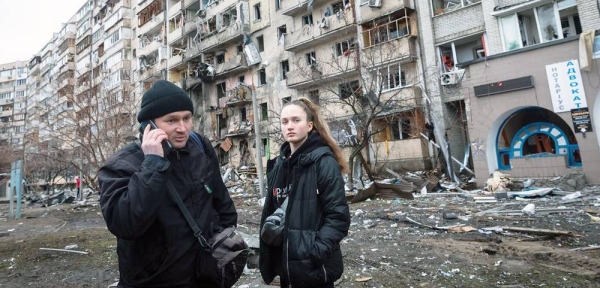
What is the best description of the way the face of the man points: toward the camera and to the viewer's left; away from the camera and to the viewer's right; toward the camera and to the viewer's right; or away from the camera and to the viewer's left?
toward the camera and to the viewer's right

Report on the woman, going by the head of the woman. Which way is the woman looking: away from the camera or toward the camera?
toward the camera

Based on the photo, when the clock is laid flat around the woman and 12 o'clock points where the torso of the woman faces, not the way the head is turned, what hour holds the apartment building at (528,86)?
The apartment building is roughly at 6 o'clock from the woman.

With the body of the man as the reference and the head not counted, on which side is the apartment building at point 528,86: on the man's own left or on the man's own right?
on the man's own left

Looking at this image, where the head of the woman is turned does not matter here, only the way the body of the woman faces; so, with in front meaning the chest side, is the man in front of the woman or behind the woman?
in front

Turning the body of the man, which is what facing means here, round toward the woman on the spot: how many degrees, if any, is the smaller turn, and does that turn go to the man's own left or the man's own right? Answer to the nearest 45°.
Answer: approximately 45° to the man's own left

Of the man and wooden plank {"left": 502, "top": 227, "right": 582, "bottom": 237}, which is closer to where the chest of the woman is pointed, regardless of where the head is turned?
the man

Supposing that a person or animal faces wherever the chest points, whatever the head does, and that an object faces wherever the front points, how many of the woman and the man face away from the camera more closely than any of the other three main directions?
0

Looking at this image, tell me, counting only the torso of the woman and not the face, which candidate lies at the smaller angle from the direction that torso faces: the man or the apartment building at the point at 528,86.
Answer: the man

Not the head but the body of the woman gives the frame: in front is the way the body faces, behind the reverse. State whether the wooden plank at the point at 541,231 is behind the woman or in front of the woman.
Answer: behind
